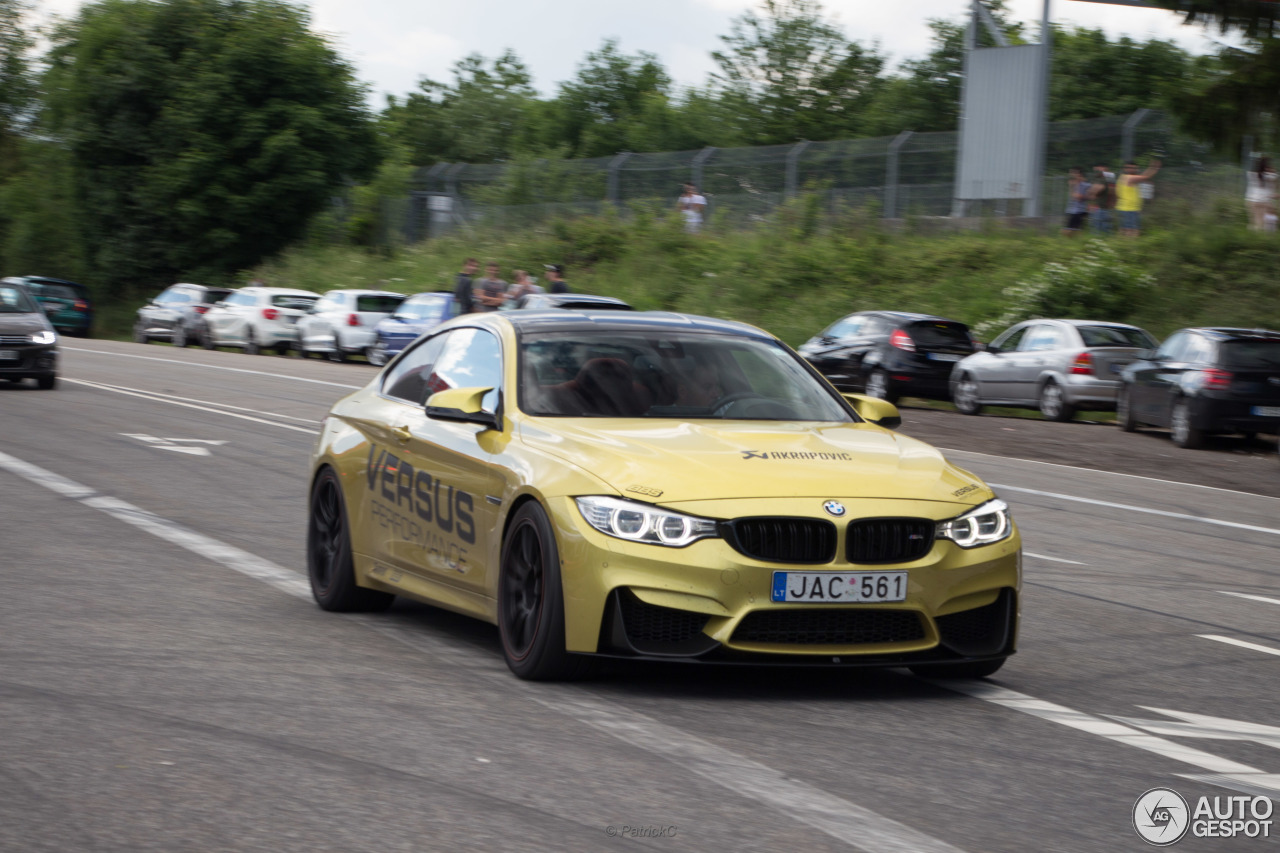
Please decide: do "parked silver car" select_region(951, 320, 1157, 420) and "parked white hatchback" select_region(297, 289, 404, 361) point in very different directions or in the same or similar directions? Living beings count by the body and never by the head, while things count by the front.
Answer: same or similar directions

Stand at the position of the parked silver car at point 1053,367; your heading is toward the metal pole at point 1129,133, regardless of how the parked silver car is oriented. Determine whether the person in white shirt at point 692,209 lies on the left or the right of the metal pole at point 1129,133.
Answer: left

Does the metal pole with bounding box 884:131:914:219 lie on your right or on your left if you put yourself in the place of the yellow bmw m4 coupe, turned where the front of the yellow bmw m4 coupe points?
on your left

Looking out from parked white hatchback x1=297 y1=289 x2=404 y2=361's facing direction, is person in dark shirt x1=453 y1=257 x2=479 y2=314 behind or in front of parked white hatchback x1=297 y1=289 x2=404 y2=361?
behind

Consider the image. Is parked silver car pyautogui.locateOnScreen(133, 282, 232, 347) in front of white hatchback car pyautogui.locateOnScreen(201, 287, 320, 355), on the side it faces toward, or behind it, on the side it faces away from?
in front

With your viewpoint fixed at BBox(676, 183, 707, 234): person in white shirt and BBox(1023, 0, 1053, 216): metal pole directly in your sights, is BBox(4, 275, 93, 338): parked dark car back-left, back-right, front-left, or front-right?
back-right

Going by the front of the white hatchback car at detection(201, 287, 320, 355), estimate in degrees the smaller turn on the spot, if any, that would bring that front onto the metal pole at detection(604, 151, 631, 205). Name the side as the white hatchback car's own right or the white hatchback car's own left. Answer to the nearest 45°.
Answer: approximately 135° to the white hatchback car's own right

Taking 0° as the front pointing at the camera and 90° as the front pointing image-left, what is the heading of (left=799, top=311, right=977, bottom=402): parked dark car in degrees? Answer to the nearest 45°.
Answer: approximately 135°

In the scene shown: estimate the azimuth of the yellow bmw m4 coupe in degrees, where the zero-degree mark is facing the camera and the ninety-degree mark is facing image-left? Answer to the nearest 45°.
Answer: approximately 315°

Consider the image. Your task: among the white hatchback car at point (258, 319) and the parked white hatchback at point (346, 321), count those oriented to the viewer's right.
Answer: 0

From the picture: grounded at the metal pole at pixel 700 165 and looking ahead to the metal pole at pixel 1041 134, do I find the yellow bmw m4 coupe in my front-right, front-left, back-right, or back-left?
front-right

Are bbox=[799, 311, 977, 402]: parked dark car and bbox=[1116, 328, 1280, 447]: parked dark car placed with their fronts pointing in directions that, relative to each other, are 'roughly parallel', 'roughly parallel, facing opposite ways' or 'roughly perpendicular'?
roughly parallel

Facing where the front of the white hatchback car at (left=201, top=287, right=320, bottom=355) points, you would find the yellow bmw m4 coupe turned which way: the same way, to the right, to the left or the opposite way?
the opposite way

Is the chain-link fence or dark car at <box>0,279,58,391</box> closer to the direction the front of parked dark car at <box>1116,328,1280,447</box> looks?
the chain-link fence

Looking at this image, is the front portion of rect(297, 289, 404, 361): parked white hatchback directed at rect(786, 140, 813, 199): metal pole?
no
